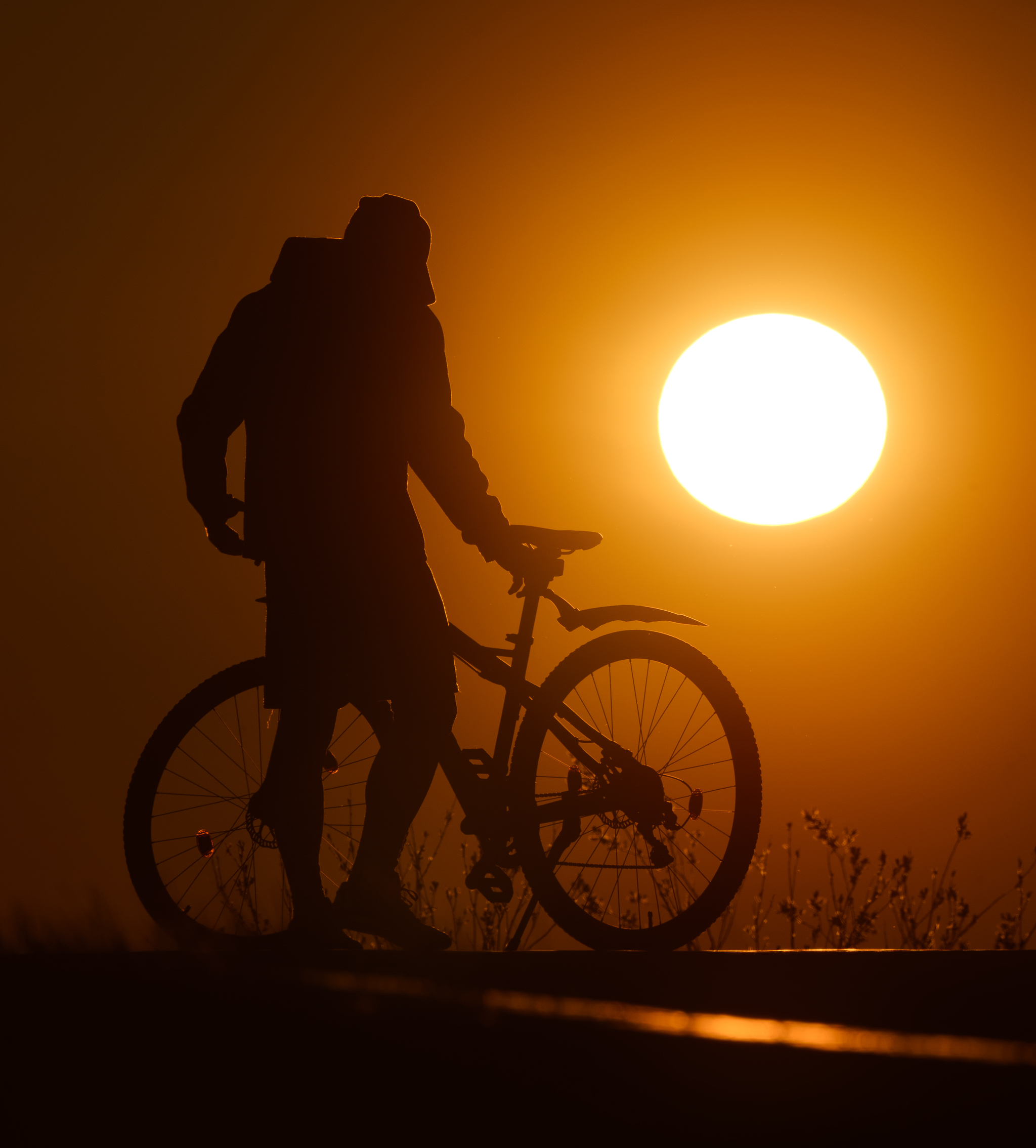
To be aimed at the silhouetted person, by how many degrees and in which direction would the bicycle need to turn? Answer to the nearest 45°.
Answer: approximately 45° to its left

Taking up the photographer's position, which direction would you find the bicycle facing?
facing away from the viewer and to the left of the viewer
